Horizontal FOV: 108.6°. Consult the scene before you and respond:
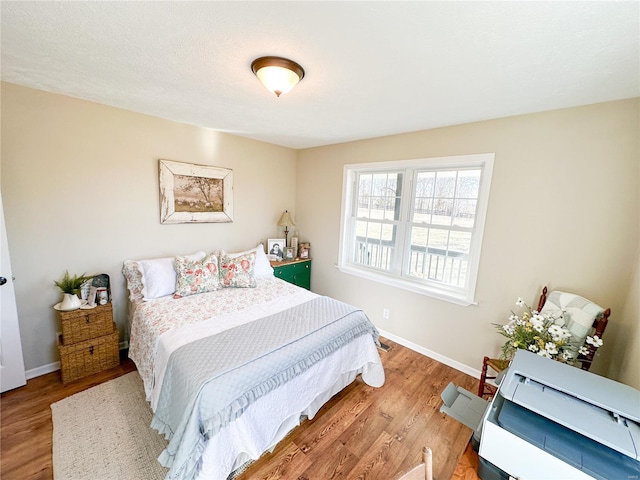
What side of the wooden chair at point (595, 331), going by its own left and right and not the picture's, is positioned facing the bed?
front

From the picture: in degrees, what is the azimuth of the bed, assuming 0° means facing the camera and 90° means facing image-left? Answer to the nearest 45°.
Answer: approximately 315°

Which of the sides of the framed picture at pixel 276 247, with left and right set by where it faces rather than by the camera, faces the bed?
front

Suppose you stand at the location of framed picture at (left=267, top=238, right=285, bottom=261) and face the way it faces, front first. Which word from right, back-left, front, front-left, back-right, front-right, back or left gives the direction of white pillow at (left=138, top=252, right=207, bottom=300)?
front-right

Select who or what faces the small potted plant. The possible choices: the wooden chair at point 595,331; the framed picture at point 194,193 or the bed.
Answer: the wooden chair

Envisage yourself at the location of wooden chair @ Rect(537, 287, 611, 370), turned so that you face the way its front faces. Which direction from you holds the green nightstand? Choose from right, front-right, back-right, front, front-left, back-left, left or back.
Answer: front-right

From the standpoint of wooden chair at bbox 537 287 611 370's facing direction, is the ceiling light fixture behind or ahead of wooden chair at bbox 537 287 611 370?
ahead

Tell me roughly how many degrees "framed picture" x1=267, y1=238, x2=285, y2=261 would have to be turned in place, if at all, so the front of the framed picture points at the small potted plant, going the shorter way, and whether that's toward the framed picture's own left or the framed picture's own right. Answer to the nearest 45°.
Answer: approximately 45° to the framed picture's own right

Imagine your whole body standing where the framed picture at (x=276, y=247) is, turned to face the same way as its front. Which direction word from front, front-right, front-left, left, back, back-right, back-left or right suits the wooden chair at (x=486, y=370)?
front-left

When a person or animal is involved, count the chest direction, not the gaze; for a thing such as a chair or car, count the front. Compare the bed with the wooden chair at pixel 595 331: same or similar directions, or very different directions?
very different directions
